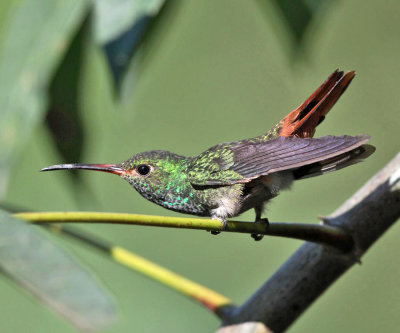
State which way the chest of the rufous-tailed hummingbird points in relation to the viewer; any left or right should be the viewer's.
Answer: facing to the left of the viewer

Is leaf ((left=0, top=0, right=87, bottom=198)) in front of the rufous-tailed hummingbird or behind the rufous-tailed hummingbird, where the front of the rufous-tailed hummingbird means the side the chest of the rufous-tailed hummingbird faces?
in front

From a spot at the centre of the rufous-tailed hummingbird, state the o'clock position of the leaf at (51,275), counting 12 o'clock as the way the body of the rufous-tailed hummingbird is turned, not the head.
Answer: The leaf is roughly at 10 o'clock from the rufous-tailed hummingbird.

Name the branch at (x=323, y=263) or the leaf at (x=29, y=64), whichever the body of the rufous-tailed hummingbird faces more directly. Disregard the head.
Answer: the leaf

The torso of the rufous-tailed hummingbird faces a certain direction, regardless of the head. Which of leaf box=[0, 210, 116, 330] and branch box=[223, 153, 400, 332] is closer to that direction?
the leaf
